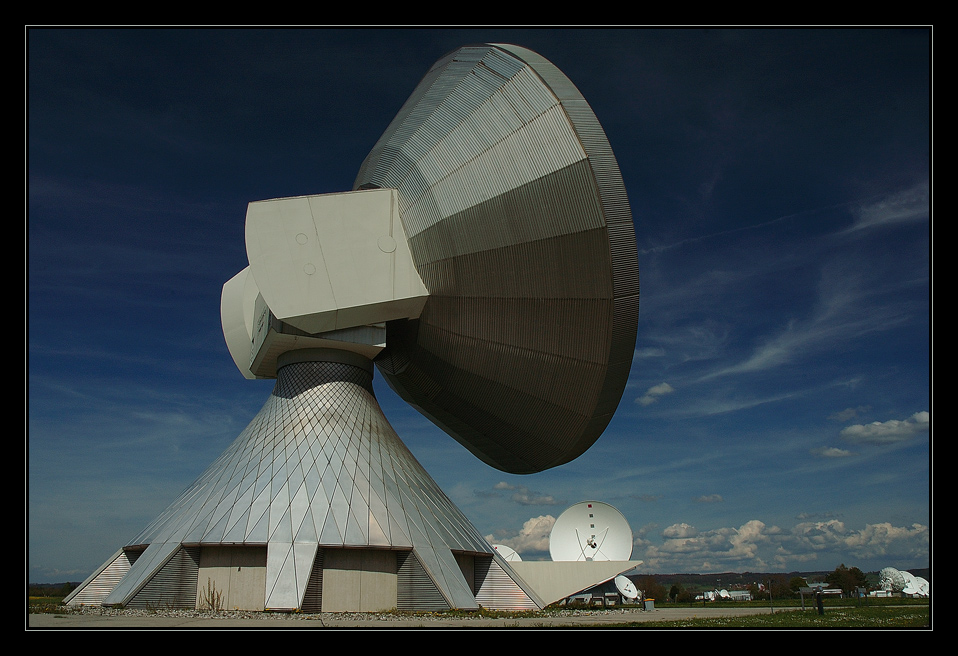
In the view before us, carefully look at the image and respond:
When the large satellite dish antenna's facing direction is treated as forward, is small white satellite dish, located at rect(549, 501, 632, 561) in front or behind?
in front

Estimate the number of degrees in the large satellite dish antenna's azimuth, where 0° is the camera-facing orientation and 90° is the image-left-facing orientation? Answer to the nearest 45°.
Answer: approximately 225°

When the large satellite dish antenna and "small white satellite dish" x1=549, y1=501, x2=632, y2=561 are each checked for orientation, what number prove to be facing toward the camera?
1

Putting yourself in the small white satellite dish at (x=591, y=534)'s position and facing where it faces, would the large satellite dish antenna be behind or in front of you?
in front

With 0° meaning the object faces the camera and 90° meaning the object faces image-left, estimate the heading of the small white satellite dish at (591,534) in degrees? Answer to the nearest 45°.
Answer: approximately 0°
